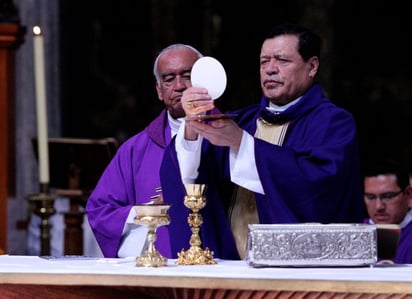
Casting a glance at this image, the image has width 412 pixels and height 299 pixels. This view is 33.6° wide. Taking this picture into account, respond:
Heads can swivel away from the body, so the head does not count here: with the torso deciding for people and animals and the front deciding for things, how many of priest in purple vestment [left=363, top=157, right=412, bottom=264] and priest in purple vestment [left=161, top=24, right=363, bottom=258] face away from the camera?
0

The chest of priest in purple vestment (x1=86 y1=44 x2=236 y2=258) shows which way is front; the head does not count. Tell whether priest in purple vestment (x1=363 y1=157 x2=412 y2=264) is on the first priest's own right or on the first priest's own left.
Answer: on the first priest's own left

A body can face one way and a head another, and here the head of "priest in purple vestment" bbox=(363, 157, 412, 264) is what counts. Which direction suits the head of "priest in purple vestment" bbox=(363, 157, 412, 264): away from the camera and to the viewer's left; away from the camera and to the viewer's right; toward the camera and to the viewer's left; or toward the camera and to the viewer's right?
toward the camera and to the viewer's left

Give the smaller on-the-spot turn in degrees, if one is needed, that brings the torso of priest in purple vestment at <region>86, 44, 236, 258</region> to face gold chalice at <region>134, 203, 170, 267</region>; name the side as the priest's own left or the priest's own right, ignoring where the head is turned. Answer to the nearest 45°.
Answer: approximately 45° to the priest's own right

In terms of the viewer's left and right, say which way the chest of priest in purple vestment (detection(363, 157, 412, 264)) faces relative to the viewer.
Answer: facing the viewer and to the left of the viewer

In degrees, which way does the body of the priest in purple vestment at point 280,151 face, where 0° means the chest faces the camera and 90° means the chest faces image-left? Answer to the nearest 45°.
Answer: approximately 45°

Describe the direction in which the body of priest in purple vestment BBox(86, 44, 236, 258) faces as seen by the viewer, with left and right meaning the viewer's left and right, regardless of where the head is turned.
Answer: facing the viewer and to the right of the viewer

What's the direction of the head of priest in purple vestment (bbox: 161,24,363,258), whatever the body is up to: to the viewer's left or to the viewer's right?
to the viewer's left
